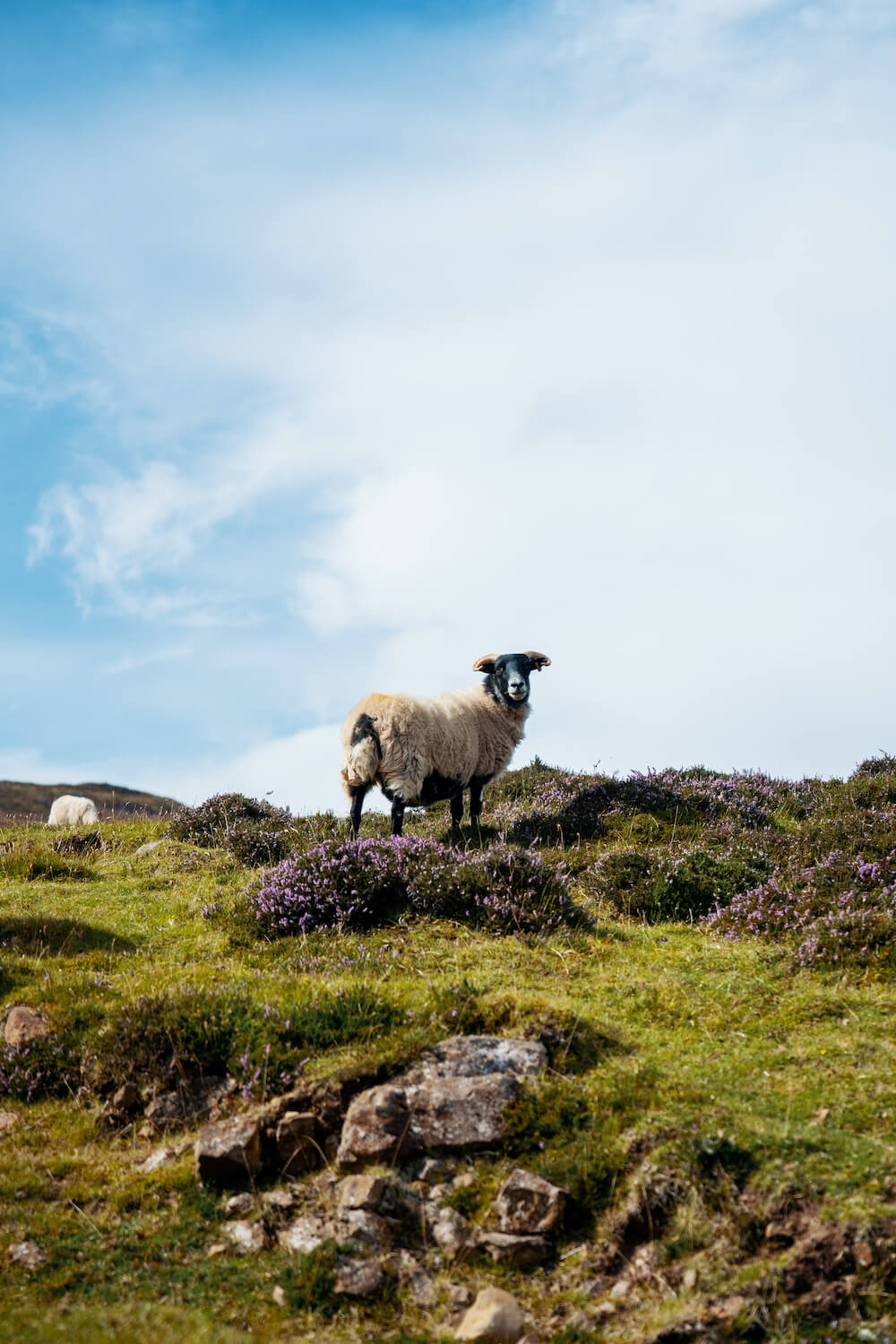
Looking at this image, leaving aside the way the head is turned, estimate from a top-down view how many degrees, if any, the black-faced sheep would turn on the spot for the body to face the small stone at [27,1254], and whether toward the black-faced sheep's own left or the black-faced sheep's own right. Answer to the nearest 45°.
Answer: approximately 135° to the black-faced sheep's own right

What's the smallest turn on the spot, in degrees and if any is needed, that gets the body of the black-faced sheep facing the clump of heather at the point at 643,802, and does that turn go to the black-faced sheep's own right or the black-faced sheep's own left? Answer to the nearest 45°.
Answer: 0° — it already faces it

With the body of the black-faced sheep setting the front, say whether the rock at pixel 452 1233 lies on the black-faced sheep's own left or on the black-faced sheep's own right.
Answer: on the black-faced sheep's own right

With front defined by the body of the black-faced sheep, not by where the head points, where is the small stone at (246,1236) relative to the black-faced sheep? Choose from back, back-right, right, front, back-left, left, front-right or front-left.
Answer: back-right

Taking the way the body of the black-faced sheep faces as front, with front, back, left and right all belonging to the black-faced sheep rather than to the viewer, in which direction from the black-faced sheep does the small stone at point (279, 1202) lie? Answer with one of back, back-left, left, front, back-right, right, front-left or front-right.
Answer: back-right

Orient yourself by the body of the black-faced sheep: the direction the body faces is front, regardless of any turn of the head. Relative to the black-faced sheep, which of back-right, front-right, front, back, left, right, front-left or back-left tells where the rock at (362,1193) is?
back-right

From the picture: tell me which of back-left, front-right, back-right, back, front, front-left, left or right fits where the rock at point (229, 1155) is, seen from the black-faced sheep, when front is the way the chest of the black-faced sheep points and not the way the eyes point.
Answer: back-right

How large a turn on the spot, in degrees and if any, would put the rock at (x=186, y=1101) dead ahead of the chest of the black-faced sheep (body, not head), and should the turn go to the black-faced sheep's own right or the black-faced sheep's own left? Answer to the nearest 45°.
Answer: approximately 135° to the black-faced sheep's own right

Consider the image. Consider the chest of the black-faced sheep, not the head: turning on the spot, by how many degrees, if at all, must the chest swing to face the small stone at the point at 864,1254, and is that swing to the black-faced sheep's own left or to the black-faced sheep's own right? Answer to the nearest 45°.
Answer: approximately 135° to the black-faced sheep's own right

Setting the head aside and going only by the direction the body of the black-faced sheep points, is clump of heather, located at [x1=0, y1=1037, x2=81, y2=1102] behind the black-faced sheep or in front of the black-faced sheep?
behind

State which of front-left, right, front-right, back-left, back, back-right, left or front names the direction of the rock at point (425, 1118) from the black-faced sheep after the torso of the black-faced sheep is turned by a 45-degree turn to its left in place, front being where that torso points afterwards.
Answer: back

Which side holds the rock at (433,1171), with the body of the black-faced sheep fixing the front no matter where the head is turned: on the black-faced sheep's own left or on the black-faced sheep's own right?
on the black-faced sheep's own right

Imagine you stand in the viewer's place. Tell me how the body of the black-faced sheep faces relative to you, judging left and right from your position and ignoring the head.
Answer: facing away from the viewer and to the right of the viewer
